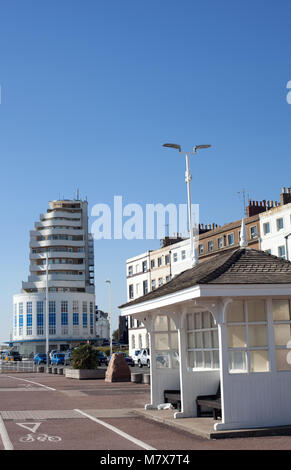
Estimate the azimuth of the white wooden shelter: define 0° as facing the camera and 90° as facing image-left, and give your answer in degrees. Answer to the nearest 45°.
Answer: approximately 45°

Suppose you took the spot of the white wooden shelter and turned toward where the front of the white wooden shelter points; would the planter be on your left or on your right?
on your right
